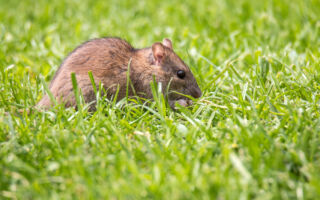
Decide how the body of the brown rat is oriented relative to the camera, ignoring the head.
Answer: to the viewer's right
